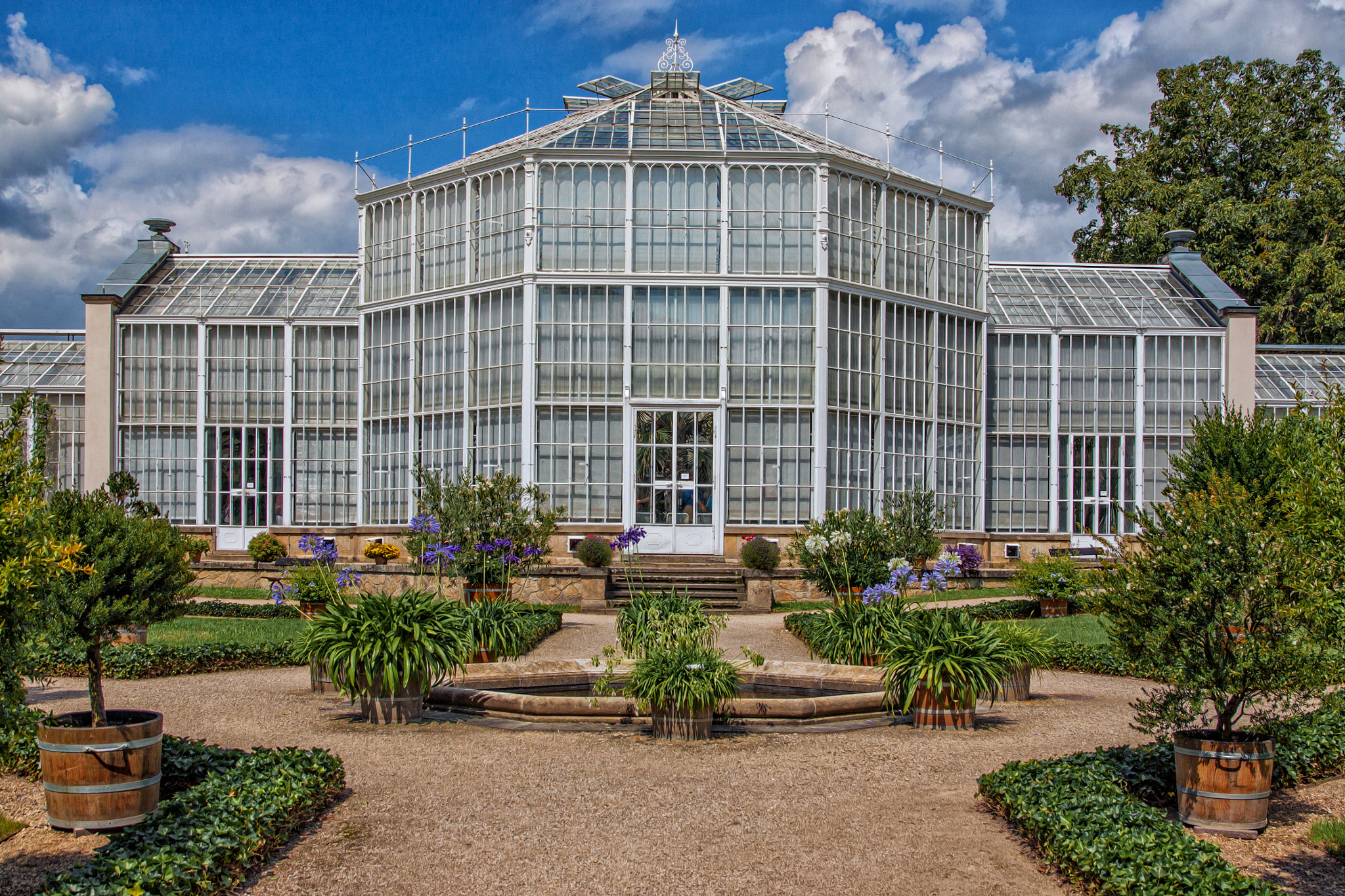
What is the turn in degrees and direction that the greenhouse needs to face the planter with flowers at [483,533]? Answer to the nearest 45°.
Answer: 0° — it already faces it

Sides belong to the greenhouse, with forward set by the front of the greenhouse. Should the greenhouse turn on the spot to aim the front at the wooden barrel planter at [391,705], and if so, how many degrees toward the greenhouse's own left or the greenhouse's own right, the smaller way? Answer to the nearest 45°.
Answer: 0° — it already faces it

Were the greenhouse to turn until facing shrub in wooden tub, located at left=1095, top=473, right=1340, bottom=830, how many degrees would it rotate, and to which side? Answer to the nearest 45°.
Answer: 0° — it already faces it

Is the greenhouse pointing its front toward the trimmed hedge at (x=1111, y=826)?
yes

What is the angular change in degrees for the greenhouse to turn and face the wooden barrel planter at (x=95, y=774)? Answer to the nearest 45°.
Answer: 0° — it already faces it

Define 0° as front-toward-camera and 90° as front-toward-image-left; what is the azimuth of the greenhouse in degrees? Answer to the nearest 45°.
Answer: approximately 0°

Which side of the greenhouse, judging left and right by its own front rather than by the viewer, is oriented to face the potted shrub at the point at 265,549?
right

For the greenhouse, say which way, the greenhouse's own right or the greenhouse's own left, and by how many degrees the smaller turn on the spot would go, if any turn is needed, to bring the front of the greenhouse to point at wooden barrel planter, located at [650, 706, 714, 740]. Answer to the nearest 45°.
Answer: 0° — it already faces it

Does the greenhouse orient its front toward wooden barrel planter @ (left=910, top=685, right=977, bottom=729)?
yes

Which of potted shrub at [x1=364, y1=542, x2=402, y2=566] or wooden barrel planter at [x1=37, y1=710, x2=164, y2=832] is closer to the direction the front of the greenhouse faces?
the wooden barrel planter

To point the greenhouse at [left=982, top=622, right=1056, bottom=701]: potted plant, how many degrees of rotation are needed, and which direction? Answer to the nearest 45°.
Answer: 0° — it already faces it

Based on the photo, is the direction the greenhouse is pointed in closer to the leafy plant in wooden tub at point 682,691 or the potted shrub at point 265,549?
the leafy plant in wooden tub
